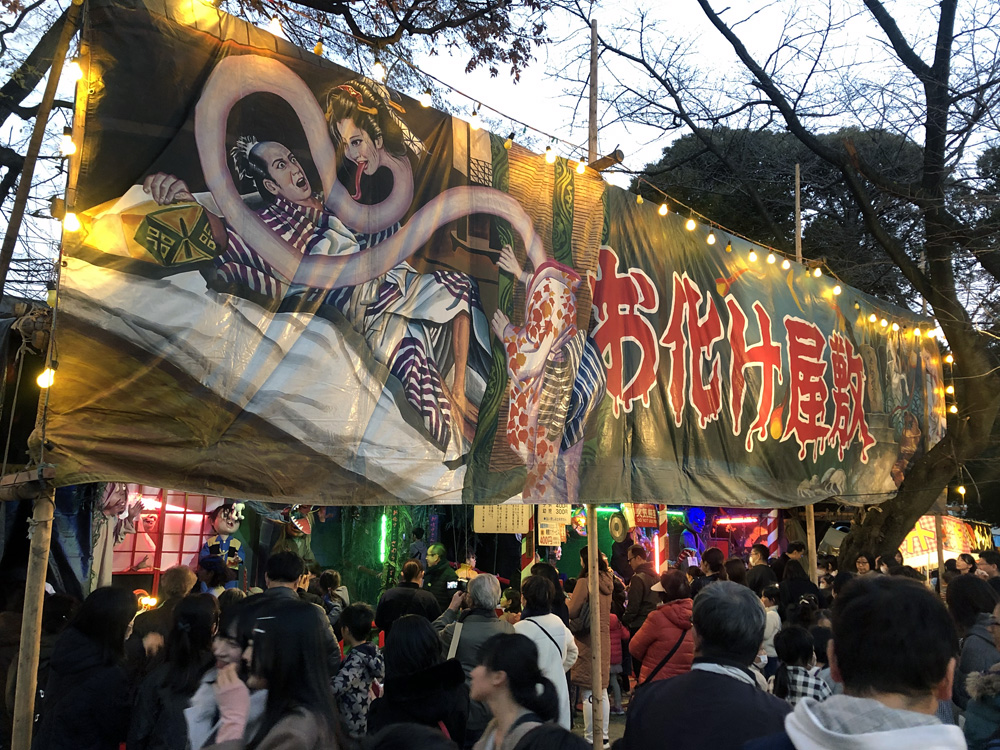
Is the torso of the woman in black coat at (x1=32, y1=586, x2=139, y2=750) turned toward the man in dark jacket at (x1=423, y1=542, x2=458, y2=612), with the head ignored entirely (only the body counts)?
yes

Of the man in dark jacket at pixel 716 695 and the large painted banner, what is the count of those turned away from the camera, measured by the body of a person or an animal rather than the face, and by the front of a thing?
1

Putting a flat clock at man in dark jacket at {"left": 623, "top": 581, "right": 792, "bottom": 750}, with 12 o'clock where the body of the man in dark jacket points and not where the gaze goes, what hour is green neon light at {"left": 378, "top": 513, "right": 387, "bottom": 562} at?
The green neon light is roughly at 11 o'clock from the man in dark jacket.

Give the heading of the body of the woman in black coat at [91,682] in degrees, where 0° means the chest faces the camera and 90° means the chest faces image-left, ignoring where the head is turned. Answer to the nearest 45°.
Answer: approximately 225°

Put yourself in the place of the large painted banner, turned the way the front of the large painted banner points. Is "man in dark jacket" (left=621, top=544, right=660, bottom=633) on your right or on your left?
on your left

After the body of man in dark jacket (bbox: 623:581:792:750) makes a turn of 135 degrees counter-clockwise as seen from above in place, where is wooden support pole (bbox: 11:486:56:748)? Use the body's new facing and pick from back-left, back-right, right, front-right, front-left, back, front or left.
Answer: front-right

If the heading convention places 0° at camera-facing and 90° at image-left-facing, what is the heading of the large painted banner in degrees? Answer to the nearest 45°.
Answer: approximately 315°

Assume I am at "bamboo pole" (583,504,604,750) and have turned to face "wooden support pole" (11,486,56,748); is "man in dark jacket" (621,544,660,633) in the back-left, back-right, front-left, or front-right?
back-right

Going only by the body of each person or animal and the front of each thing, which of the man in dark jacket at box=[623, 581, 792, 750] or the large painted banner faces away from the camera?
the man in dark jacket

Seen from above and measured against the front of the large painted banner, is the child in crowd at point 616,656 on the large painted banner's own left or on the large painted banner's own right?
on the large painted banner's own left

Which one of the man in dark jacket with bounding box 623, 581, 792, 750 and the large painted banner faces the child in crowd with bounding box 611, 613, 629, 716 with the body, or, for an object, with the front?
the man in dark jacket

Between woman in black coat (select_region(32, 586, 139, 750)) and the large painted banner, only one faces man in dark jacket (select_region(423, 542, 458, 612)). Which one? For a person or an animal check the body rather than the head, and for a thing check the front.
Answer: the woman in black coat

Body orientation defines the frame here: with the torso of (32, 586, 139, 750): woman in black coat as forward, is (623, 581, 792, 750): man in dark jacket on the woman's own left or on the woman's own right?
on the woman's own right

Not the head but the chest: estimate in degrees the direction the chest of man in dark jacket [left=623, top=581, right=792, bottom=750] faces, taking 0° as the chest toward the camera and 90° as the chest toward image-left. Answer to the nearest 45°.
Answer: approximately 180°
